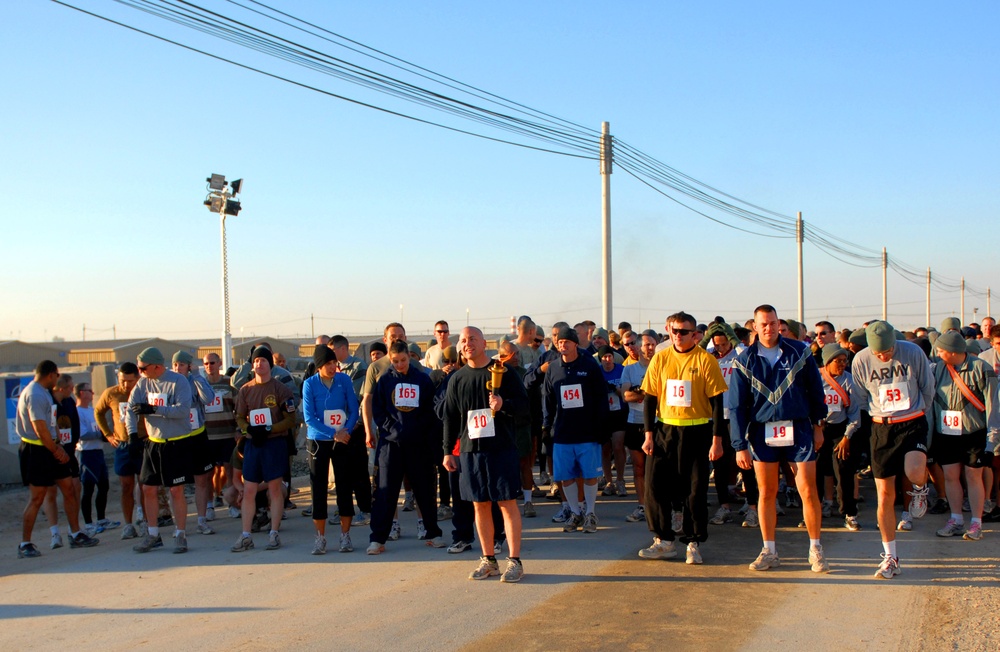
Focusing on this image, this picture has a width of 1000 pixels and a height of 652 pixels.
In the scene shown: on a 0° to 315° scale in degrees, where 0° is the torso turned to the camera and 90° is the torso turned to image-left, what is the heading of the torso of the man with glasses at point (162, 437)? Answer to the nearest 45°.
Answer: approximately 45°

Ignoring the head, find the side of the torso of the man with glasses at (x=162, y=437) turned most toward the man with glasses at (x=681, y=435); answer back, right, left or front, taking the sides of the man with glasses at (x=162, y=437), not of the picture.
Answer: left

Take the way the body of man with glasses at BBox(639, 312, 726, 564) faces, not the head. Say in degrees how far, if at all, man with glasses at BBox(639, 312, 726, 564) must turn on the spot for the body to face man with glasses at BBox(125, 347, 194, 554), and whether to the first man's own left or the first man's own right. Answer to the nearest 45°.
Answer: approximately 90° to the first man's own right

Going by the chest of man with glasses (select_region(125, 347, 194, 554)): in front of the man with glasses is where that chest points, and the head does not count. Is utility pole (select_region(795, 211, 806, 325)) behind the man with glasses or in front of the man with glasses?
behind

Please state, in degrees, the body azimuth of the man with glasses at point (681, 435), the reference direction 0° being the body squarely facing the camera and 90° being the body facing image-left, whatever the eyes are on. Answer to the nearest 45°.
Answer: approximately 0°

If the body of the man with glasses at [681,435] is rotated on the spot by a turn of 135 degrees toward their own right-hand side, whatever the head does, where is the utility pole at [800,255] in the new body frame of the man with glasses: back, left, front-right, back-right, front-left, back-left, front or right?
front-right
